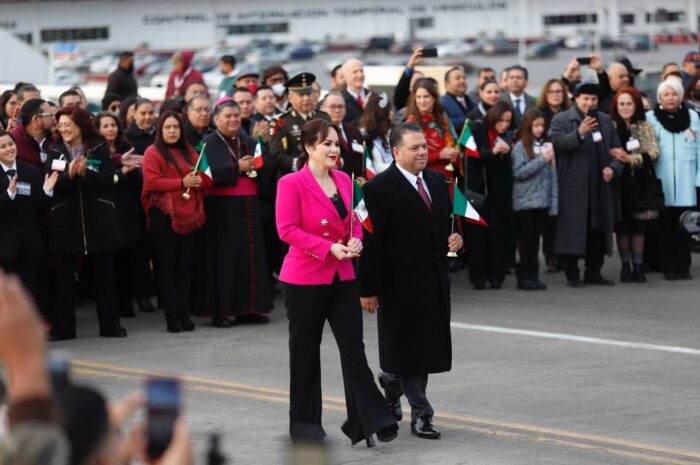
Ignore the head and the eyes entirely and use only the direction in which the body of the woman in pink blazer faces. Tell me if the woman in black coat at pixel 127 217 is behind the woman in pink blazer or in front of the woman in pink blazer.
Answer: behind

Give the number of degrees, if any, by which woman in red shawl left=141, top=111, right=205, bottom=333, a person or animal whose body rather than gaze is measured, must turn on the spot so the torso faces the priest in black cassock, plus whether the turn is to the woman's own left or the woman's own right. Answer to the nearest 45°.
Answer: approximately 45° to the woman's own left

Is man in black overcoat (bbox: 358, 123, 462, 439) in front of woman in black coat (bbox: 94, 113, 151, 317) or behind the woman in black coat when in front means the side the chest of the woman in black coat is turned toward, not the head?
in front

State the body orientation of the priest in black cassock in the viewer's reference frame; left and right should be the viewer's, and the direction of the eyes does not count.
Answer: facing the viewer and to the right of the viewer

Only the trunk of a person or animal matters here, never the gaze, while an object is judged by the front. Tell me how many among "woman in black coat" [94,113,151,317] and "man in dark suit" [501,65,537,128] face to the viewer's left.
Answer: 0

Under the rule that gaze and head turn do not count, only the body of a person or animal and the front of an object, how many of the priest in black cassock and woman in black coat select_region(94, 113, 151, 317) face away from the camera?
0

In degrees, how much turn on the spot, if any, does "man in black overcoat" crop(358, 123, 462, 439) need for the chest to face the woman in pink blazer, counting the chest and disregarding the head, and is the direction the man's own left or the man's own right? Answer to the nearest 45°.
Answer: approximately 90° to the man's own right
